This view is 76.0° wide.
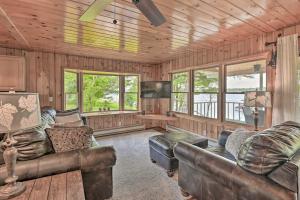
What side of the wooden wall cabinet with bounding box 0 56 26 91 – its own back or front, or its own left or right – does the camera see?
front

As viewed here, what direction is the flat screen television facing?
toward the camera

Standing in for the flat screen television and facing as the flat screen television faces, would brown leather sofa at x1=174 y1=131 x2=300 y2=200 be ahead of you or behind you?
ahead

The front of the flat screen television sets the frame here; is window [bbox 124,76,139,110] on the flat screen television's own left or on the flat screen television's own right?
on the flat screen television's own right

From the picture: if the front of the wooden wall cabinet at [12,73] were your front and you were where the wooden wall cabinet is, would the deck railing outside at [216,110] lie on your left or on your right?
on your left

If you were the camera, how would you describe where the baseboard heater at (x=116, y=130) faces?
facing the viewer and to the right of the viewer

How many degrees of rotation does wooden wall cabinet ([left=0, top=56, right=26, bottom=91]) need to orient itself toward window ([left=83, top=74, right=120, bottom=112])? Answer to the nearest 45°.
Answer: approximately 90° to its left

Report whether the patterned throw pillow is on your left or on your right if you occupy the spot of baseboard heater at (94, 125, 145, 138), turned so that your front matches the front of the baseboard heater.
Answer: on your right

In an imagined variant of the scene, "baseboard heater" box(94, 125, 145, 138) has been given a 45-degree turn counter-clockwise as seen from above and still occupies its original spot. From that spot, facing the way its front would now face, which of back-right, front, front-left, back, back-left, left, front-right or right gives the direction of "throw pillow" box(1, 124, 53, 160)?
right

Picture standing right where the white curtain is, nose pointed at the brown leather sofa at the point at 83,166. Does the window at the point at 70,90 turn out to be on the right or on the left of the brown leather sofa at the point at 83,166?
right
